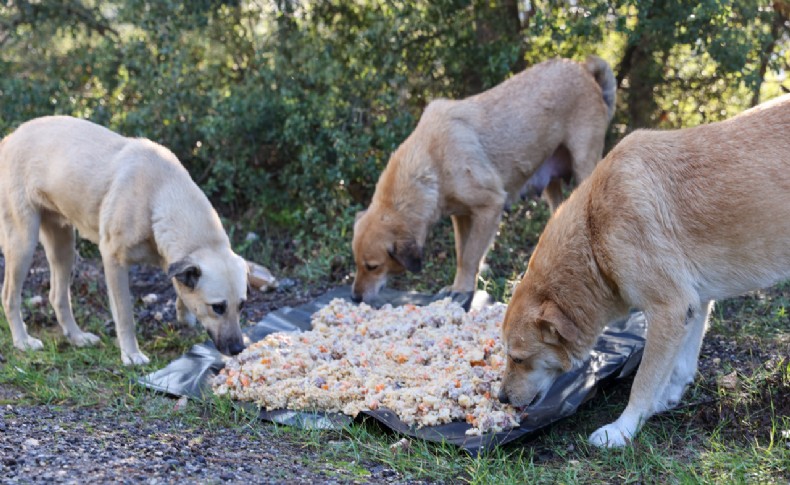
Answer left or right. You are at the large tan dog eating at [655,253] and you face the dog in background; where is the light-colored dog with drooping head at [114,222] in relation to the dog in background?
left

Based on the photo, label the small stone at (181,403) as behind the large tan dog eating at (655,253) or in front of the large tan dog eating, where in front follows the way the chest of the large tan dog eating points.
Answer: in front

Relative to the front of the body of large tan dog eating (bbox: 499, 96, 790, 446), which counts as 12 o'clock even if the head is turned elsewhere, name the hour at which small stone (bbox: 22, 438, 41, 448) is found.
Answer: The small stone is roughly at 11 o'clock from the large tan dog eating.

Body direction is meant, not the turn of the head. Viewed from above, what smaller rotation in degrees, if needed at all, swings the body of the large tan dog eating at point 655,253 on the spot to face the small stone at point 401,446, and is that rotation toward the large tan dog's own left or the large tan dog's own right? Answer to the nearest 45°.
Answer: approximately 45° to the large tan dog's own left

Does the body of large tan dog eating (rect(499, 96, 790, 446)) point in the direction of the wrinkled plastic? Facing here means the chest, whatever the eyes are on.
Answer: yes

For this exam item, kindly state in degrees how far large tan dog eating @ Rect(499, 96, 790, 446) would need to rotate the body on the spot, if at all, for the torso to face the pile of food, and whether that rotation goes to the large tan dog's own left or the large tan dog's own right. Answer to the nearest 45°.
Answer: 0° — it already faces it

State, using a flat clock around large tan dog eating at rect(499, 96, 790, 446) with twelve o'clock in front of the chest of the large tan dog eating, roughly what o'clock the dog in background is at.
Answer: The dog in background is roughly at 2 o'clock from the large tan dog eating.

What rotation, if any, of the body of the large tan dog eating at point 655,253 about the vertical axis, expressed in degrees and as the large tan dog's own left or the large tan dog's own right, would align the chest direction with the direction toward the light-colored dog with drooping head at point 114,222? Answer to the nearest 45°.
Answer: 0° — it already faces it

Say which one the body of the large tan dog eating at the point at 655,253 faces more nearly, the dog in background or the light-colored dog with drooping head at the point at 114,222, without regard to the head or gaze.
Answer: the light-colored dog with drooping head

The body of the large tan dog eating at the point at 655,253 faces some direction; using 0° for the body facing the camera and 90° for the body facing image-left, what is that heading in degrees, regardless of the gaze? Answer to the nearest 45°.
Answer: approximately 90°
